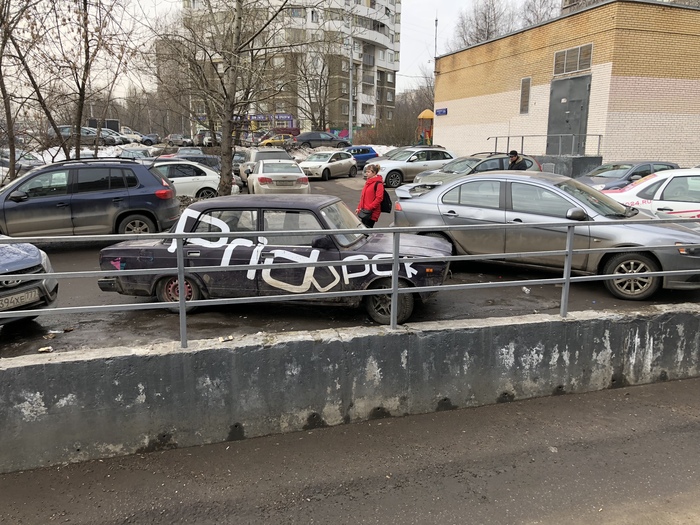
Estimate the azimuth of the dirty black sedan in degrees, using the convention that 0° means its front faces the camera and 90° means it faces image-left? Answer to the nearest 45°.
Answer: approximately 270°

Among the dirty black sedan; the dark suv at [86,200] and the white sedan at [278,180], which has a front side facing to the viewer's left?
the dark suv

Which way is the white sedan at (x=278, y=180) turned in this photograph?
away from the camera

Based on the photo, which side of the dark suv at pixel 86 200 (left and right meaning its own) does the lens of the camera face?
left

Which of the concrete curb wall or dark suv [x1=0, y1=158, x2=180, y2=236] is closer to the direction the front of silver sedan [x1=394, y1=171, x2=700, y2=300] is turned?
the concrete curb wall
